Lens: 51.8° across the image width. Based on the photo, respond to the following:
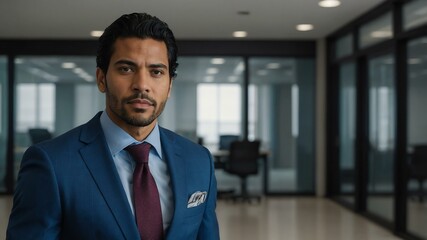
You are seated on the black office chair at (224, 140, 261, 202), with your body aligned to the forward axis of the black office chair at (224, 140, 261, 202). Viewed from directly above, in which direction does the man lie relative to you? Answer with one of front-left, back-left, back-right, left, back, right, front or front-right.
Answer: back-left

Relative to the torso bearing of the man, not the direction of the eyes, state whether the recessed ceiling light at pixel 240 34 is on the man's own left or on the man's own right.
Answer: on the man's own left

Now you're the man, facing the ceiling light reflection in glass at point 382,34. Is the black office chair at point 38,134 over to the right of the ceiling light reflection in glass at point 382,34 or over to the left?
left

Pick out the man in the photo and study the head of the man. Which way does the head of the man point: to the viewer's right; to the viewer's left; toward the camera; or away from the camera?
toward the camera

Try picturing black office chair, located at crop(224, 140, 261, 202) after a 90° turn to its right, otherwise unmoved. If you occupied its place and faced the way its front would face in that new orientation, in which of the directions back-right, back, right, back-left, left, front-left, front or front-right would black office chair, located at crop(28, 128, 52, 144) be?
back-left

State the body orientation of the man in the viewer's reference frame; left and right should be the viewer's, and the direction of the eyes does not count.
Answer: facing the viewer and to the right of the viewer

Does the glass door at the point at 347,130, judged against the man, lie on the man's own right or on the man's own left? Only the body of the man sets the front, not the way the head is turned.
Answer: on the man's own left

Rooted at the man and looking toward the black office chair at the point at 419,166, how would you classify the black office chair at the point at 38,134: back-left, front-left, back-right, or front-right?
front-left

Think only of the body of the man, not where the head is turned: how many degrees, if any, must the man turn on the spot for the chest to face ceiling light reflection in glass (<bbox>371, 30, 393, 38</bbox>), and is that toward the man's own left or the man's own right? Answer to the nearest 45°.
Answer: approximately 90° to the man's own left

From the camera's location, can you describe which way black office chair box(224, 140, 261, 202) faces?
facing away from the viewer and to the left of the viewer

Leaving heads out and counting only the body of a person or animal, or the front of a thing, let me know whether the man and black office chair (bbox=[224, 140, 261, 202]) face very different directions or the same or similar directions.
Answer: very different directions
